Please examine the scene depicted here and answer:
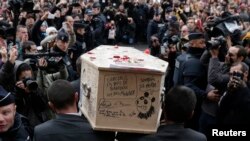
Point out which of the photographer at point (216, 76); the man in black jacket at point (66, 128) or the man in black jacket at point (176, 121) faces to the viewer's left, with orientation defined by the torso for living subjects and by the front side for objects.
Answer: the photographer

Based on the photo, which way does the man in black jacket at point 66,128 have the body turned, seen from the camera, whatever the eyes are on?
away from the camera

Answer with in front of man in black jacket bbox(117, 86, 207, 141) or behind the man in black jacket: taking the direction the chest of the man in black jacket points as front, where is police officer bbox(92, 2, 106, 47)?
in front

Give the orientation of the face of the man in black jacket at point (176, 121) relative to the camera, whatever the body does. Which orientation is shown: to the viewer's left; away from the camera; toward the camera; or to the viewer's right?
away from the camera

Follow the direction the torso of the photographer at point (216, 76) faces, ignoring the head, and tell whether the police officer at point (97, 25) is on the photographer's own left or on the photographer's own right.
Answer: on the photographer's own right

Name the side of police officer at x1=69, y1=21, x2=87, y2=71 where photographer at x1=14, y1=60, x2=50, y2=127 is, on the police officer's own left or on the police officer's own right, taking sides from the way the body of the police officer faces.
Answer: on the police officer's own right

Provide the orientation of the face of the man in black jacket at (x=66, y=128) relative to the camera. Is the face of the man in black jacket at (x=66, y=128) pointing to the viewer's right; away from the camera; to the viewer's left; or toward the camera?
away from the camera

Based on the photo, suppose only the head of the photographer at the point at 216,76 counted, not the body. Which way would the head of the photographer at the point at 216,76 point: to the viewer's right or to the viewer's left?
to the viewer's left

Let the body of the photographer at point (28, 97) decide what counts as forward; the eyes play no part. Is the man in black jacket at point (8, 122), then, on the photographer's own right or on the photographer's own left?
on the photographer's own right

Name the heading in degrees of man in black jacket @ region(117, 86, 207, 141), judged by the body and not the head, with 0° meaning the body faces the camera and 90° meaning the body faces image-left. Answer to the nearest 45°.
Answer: approximately 180°

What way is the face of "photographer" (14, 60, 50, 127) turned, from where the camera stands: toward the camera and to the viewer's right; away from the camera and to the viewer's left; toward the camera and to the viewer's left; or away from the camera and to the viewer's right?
toward the camera and to the viewer's right
